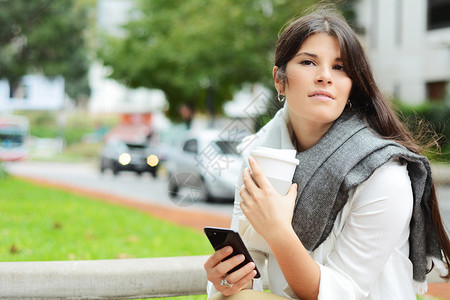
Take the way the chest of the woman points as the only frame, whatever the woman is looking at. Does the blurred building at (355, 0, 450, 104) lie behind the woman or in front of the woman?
behind

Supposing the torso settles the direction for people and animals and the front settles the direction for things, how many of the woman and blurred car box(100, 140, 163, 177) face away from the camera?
0

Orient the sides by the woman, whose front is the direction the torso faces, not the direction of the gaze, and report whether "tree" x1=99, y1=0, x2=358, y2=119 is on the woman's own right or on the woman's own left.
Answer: on the woman's own right

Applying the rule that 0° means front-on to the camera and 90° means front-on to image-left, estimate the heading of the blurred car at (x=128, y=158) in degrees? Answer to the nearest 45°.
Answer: approximately 315°

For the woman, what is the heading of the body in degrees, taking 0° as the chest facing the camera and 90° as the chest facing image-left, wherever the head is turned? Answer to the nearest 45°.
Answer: approximately 45°

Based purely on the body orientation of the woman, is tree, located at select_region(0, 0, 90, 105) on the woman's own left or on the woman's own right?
on the woman's own right

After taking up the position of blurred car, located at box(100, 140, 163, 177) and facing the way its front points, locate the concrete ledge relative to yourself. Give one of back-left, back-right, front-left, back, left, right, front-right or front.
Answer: front-right
